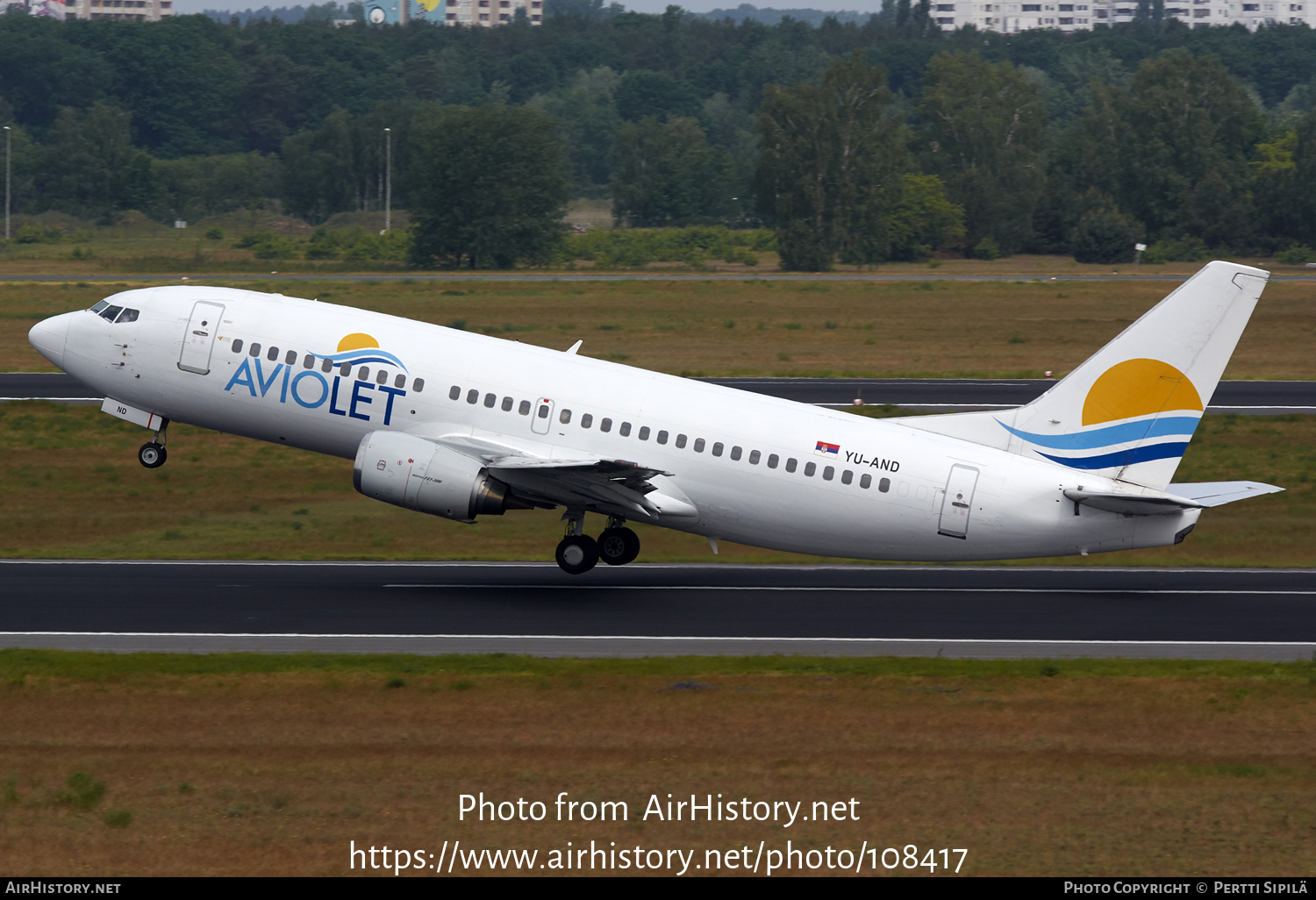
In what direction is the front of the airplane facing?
to the viewer's left
